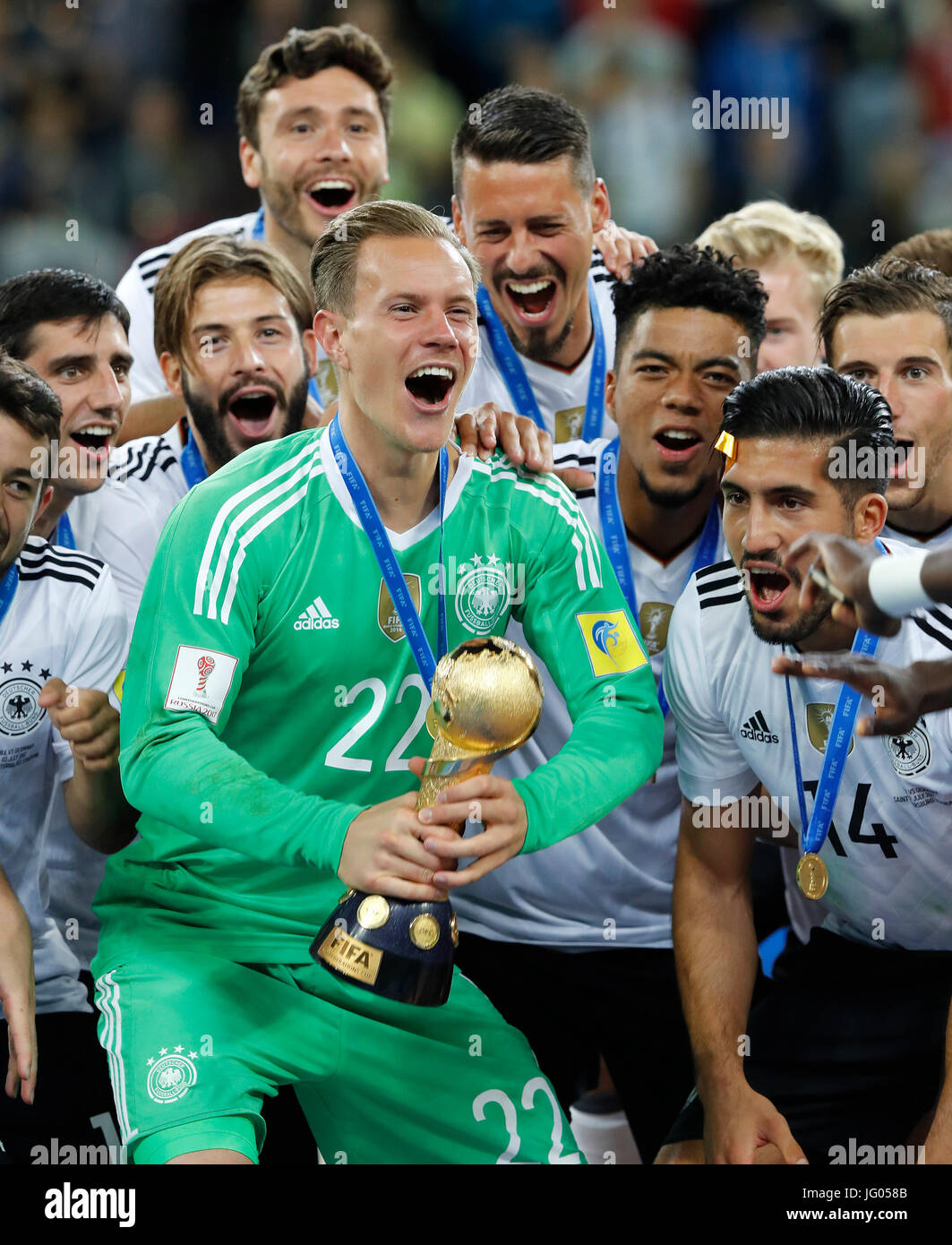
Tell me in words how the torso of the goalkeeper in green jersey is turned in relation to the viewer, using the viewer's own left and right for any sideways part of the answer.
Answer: facing the viewer and to the right of the viewer

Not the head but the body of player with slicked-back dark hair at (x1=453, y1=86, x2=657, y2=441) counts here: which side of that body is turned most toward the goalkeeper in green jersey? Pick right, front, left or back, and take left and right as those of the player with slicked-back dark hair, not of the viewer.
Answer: front

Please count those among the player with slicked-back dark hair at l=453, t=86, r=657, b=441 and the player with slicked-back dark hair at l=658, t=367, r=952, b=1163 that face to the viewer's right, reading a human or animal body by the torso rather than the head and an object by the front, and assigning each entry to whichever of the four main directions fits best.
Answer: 0

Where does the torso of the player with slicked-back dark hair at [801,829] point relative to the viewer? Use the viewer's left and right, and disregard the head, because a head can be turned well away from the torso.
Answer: facing the viewer and to the left of the viewer

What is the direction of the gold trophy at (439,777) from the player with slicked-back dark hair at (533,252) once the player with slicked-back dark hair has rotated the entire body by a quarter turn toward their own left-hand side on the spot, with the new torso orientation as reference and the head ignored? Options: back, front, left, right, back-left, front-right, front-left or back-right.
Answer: right

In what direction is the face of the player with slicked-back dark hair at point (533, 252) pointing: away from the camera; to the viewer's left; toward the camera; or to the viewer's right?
toward the camera

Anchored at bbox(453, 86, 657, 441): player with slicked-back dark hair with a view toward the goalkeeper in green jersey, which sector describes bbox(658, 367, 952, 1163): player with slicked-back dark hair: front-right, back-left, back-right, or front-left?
front-left

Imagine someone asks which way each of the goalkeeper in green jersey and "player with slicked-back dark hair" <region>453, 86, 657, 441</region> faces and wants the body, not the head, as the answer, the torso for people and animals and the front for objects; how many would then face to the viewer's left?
0

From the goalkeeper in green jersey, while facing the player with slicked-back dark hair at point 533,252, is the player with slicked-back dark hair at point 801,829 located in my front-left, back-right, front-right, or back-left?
front-right

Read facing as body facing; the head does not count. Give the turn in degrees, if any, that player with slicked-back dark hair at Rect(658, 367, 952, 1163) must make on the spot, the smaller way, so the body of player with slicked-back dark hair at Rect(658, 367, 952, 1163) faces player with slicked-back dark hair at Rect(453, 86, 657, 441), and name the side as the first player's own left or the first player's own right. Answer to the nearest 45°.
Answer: approximately 90° to the first player's own right

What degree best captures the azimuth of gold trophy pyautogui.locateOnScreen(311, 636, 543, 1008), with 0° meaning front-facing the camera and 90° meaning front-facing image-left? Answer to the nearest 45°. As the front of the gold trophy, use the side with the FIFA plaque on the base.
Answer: approximately 45°

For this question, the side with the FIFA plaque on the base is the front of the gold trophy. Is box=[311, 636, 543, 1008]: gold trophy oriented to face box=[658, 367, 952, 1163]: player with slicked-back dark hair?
no

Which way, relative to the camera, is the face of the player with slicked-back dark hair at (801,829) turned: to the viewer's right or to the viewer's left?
to the viewer's left

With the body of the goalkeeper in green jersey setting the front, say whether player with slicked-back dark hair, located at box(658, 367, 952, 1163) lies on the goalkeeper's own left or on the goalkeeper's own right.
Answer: on the goalkeeper's own left

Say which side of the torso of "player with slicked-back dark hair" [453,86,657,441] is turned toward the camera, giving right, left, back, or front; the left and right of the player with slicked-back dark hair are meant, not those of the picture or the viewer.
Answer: front
